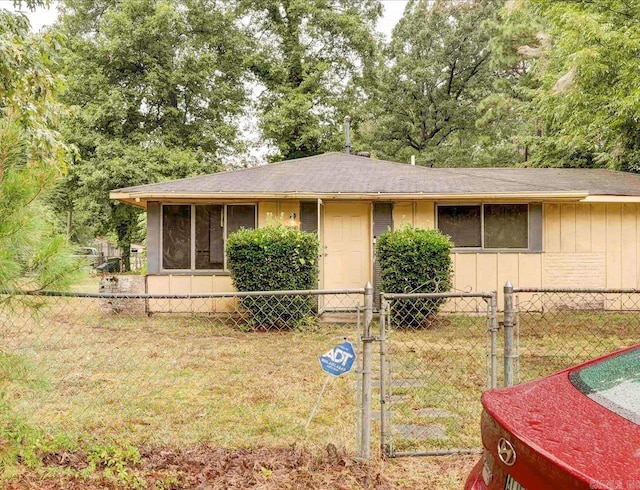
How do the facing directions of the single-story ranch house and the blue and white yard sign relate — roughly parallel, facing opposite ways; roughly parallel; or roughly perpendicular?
roughly parallel

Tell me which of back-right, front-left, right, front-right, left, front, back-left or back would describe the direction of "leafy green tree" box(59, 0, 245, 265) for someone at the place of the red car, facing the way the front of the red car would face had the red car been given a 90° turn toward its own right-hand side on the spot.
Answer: back

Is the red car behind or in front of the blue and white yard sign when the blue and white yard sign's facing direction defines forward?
in front

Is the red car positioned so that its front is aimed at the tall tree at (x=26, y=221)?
no

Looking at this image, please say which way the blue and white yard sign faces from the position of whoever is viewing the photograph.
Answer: facing the viewer

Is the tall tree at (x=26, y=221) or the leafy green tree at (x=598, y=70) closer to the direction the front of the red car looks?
the leafy green tree

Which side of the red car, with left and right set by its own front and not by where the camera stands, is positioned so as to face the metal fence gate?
left

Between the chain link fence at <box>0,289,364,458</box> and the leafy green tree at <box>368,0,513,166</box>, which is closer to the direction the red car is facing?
the leafy green tree

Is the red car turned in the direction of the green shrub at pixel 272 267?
no

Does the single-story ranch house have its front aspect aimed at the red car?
yes

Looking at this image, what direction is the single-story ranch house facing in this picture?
toward the camera

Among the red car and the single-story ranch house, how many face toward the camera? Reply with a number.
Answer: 1

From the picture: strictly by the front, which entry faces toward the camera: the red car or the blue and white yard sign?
the blue and white yard sign

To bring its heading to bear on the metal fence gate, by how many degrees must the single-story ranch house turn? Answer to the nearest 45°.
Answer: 0° — it already faces it

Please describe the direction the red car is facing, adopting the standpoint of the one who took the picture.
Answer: facing away from the viewer and to the right of the viewer

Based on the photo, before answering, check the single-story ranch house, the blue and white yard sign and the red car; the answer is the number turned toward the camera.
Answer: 2

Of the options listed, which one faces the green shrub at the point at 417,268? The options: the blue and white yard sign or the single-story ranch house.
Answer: the single-story ranch house

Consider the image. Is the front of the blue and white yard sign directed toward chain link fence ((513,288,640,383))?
no

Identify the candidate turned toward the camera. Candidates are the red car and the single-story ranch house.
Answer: the single-story ranch house

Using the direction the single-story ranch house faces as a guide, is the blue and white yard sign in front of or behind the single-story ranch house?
in front

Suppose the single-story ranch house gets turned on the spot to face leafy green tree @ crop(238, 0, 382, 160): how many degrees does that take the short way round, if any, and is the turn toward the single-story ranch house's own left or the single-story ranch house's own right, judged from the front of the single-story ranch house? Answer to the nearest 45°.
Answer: approximately 180°
